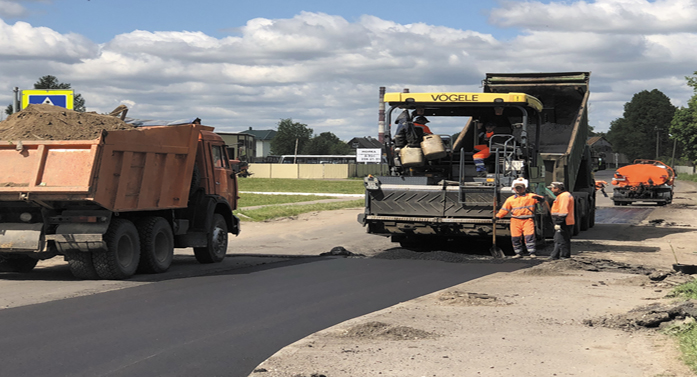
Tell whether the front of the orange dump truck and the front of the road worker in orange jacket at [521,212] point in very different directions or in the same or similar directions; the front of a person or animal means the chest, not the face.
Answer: very different directions

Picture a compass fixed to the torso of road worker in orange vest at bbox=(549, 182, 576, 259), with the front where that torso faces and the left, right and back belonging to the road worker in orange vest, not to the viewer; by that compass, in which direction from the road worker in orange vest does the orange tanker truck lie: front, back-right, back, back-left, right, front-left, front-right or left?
right

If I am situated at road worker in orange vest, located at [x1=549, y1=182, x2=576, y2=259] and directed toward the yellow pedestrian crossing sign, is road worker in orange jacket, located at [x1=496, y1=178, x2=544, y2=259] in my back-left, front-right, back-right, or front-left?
front-left

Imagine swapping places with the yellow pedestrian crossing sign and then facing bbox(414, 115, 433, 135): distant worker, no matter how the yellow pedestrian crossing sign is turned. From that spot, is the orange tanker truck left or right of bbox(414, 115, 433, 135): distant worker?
left

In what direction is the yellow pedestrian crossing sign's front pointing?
toward the camera

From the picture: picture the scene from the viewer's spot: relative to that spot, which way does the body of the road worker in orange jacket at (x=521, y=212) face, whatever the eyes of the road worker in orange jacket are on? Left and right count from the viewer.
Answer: facing the viewer

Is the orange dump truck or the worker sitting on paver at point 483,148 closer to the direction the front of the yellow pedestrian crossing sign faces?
the orange dump truck

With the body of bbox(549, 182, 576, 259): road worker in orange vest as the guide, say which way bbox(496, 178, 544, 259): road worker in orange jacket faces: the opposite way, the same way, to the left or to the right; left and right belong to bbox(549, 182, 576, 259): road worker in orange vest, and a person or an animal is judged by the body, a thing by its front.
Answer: to the left

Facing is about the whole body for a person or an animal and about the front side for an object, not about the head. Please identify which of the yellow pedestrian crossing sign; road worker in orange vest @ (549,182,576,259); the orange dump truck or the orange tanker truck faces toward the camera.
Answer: the yellow pedestrian crossing sign

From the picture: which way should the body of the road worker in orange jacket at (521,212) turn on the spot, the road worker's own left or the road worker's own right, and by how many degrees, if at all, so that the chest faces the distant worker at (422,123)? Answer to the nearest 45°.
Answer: approximately 135° to the road worker's own right

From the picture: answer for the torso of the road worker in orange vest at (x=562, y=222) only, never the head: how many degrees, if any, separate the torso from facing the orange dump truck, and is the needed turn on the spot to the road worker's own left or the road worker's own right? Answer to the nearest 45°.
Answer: approximately 45° to the road worker's own left

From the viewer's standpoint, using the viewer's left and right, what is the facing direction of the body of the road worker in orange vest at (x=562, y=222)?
facing to the left of the viewer
